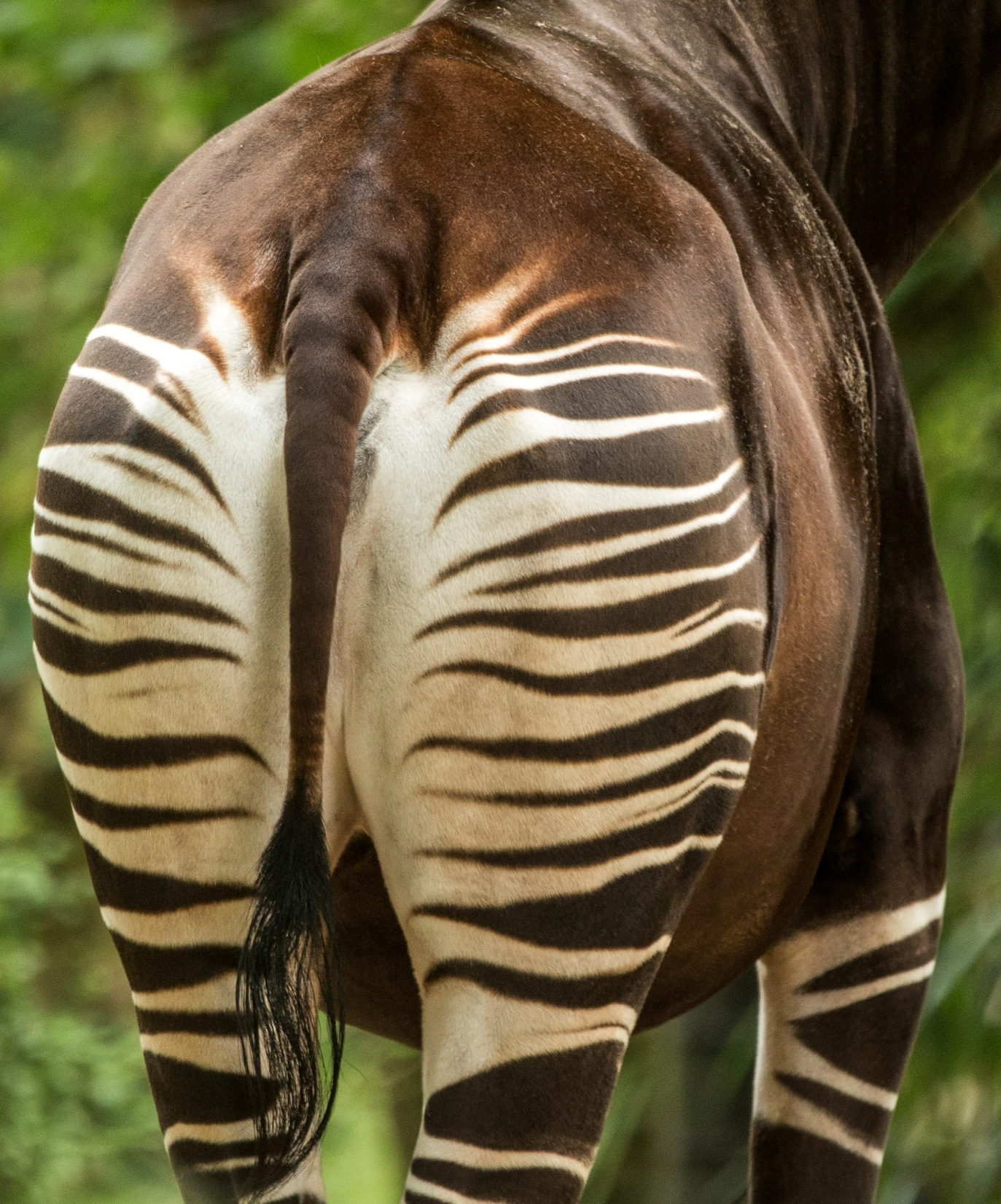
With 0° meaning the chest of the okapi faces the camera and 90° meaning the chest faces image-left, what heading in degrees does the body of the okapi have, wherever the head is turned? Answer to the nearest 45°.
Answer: approximately 225°
